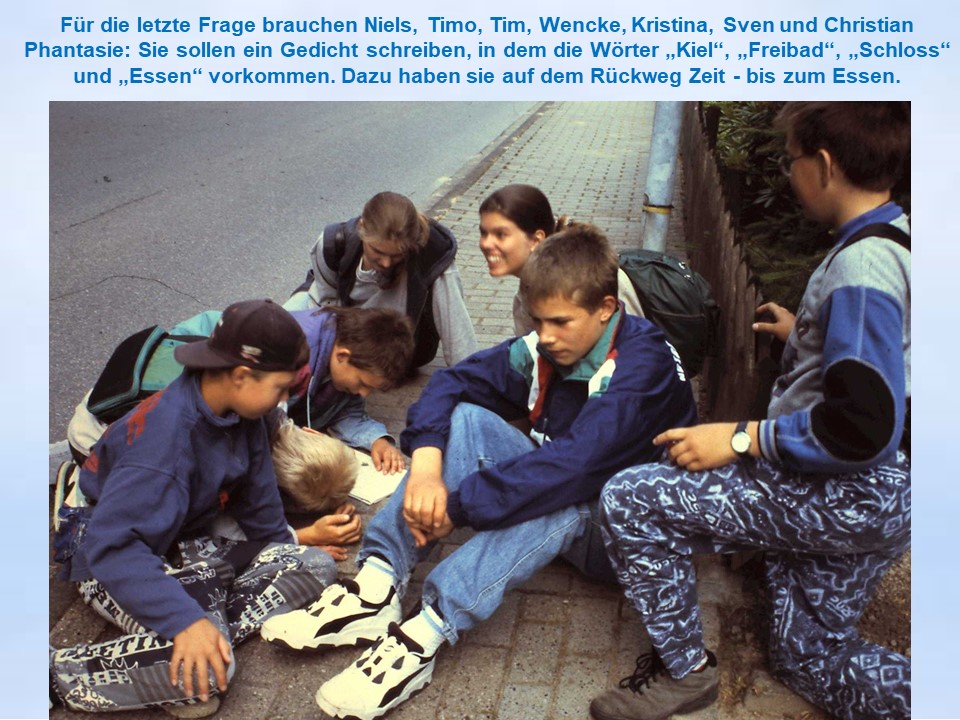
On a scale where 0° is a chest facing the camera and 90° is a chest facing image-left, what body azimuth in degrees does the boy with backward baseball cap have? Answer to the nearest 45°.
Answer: approximately 315°

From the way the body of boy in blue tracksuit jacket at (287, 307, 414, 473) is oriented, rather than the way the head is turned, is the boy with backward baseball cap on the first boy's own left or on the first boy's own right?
on the first boy's own right

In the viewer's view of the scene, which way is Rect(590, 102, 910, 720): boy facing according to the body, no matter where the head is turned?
to the viewer's left

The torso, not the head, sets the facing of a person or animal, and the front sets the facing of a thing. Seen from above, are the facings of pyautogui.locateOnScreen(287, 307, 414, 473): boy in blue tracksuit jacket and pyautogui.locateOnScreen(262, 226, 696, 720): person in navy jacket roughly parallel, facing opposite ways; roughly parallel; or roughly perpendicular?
roughly perpendicular

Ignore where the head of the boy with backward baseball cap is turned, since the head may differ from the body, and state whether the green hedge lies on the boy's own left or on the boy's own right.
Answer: on the boy's own left

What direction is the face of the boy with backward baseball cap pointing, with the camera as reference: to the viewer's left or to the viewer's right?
to the viewer's right
